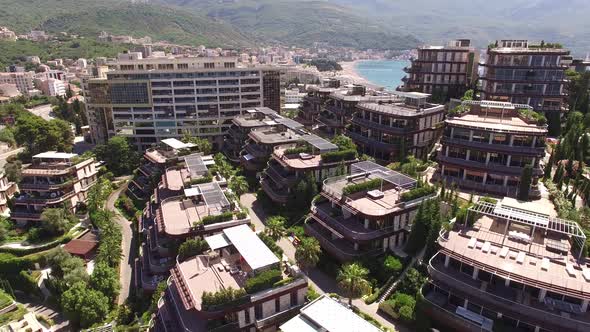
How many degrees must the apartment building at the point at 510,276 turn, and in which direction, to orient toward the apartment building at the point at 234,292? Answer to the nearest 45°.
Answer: approximately 45° to its right

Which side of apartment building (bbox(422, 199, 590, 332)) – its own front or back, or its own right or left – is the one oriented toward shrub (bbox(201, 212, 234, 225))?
right

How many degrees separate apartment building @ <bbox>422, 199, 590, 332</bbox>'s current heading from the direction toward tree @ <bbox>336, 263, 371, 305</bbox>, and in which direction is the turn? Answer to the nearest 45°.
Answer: approximately 90° to its right

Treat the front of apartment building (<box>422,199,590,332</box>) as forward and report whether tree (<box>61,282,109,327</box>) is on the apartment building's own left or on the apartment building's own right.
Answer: on the apartment building's own right

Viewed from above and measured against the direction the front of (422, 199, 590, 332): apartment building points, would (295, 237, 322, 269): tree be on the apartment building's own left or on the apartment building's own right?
on the apartment building's own right

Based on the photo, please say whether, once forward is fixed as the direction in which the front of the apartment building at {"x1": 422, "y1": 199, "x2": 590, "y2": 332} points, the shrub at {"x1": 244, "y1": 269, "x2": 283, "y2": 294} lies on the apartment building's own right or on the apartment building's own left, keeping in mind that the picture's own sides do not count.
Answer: on the apartment building's own right

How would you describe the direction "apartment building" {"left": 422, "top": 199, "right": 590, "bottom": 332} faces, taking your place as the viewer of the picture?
facing the viewer

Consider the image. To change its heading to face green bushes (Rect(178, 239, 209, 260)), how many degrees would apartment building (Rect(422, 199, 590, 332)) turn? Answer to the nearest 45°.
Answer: approximately 90° to its right
